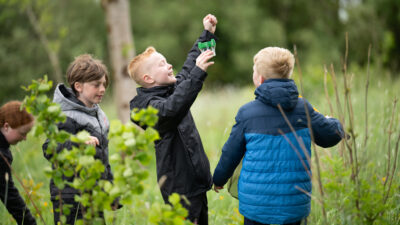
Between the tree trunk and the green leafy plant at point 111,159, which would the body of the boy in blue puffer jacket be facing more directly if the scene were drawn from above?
the tree trunk

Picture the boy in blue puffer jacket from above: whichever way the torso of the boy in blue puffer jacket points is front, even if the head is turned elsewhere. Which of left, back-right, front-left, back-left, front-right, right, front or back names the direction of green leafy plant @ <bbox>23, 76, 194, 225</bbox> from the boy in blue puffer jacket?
back-left

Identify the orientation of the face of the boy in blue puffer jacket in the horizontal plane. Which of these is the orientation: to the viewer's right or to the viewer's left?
to the viewer's left

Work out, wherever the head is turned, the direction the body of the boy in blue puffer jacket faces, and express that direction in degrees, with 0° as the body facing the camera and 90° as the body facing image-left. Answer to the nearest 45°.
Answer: approximately 180°

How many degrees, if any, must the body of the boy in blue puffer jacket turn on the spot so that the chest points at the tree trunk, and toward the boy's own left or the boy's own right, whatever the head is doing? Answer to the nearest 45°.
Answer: approximately 45° to the boy's own left
